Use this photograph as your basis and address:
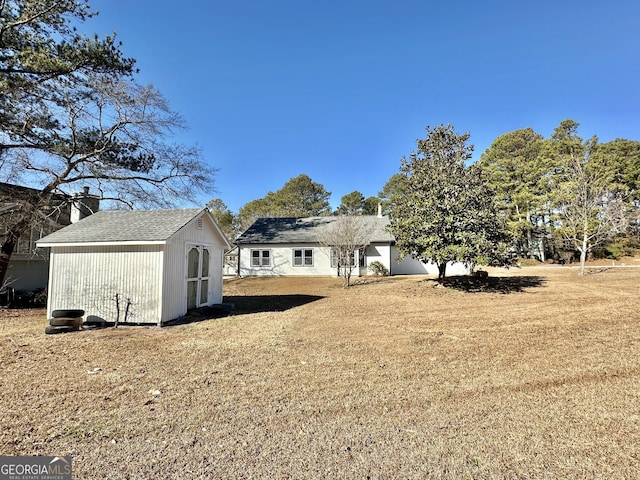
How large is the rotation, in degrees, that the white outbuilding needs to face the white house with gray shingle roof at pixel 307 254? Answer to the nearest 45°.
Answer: approximately 90° to its left

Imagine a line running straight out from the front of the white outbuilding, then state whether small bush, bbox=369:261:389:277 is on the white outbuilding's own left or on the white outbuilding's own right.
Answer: on the white outbuilding's own left

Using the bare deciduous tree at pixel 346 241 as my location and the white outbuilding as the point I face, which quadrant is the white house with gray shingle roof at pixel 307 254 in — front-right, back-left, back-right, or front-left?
back-right

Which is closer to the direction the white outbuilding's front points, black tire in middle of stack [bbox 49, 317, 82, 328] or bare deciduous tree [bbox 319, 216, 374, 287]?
the bare deciduous tree

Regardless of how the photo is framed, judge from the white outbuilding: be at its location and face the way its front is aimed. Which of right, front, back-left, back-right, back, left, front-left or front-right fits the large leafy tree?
front-left

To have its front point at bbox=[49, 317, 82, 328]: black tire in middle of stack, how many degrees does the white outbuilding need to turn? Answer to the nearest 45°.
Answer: approximately 135° to its right

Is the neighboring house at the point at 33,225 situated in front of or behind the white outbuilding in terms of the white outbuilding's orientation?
behind

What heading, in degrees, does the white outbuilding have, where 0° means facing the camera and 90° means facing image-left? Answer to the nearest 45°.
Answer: approximately 315°
